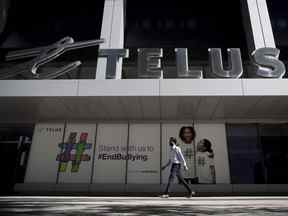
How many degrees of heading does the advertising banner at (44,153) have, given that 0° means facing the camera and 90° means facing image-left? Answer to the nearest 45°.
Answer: approximately 0°

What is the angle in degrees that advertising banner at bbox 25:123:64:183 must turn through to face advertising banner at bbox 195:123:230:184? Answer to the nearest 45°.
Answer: approximately 45° to its left

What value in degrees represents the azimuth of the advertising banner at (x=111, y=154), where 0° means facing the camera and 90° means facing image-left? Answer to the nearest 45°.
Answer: approximately 0°

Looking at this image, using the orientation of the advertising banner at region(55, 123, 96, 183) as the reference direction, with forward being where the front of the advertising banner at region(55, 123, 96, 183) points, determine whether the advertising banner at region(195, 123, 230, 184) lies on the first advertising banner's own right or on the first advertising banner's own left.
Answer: on the first advertising banner's own left
